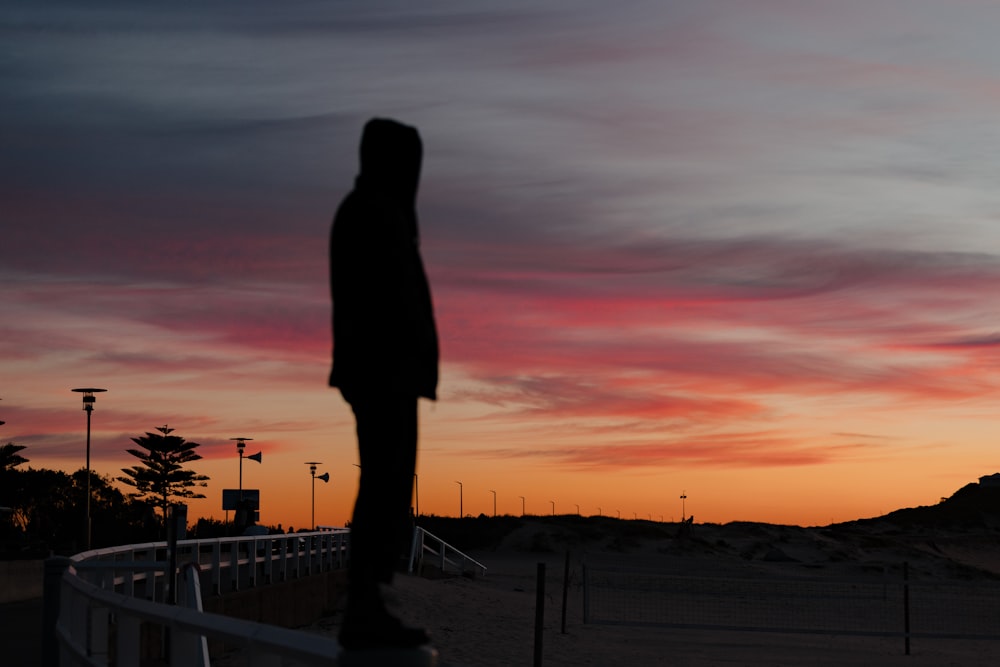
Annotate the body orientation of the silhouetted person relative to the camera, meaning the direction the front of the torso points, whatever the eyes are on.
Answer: to the viewer's right

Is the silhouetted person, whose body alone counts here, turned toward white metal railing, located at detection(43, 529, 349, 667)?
no
